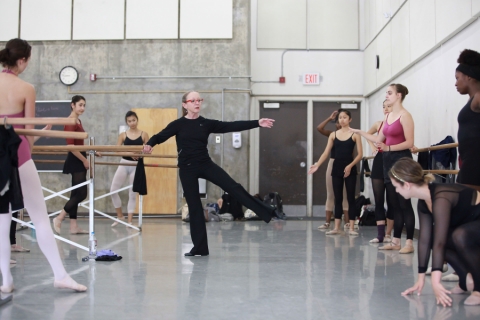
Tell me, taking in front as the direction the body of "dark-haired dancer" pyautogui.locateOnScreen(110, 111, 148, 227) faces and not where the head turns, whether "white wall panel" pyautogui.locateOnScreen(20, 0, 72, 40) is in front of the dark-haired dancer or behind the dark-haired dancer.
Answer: behind

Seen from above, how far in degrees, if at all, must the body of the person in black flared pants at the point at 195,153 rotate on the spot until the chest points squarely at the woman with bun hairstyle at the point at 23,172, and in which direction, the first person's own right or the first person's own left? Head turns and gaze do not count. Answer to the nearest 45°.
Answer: approximately 45° to the first person's own right

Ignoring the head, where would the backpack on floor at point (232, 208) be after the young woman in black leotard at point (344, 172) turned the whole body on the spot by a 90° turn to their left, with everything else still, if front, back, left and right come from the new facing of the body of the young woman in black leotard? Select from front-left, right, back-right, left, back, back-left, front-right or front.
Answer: back-left

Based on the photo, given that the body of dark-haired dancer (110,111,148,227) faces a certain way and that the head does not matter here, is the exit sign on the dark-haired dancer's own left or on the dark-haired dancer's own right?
on the dark-haired dancer's own left

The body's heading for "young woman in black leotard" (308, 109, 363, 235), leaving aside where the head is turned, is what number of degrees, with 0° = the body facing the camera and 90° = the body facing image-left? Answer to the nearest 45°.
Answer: approximately 0°

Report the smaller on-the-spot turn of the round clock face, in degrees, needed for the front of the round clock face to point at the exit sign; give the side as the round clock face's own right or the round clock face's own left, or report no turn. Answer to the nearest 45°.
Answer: approximately 90° to the round clock face's own left

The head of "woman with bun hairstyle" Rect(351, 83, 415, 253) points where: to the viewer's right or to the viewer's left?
to the viewer's left

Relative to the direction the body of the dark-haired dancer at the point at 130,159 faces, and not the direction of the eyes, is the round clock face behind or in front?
behind

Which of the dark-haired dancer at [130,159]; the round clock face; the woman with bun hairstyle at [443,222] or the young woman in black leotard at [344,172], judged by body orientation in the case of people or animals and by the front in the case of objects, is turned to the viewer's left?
the woman with bun hairstyle

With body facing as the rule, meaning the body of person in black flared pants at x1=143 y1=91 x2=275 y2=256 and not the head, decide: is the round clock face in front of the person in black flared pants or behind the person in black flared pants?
behind

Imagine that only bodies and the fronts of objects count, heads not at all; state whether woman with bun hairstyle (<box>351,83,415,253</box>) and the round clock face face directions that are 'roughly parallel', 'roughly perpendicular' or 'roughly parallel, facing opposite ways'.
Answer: roughly perpendicular

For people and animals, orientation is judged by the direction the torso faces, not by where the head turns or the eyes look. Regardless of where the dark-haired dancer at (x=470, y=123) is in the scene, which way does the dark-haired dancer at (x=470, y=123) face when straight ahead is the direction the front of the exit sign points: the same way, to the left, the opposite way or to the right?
to the right

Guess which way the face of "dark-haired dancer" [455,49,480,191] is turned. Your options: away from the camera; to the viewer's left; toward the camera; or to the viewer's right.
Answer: to the viewer's left
